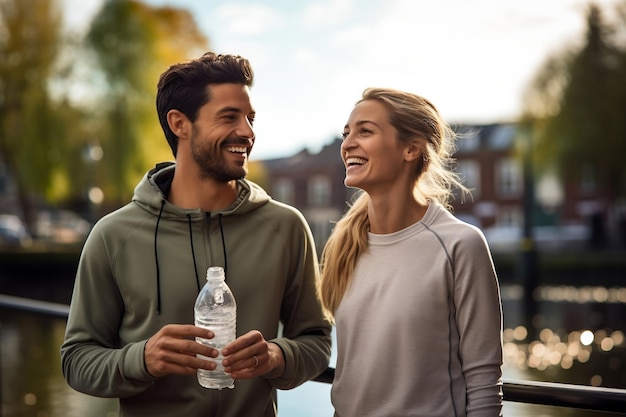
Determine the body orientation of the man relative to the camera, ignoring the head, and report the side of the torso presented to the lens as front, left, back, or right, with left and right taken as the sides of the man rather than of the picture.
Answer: front

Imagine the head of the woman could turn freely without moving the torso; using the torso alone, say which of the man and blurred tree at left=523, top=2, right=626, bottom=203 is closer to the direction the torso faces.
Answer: the man

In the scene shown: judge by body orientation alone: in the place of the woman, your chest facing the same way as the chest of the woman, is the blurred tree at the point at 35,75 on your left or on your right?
on your right

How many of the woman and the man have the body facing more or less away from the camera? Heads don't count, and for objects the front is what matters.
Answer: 0

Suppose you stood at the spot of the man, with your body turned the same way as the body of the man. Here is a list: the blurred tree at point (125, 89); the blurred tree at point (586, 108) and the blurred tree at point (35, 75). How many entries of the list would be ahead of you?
0

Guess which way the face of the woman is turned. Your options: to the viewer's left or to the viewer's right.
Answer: to the viewer's left

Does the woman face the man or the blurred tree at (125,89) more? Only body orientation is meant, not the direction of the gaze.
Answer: the man

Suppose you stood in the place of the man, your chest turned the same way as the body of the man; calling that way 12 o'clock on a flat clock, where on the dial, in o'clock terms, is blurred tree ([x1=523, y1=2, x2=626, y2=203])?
The blurred tree is roughly at 7 o'clock from the man.

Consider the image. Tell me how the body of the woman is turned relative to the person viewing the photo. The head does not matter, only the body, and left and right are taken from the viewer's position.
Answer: facing the viewer and to the left of the viewer

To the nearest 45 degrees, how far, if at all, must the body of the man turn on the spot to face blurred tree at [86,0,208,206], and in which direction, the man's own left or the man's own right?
approximately 180°

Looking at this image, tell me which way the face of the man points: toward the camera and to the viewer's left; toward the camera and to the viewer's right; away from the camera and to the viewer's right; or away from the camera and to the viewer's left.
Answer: toward the camera and to the viewer's right

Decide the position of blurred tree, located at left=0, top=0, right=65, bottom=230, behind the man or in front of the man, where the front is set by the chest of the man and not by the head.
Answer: behind

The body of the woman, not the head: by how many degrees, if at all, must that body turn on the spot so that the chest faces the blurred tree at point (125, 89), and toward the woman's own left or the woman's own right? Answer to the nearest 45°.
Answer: approximately 135° to the woman's own right
